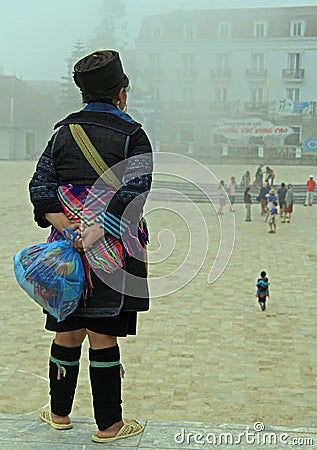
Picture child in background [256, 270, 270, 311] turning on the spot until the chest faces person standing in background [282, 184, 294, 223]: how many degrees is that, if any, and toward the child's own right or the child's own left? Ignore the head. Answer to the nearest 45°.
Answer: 0° — they already face them

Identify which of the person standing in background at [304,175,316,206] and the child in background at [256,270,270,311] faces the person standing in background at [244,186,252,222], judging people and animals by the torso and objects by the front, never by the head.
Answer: the child in background

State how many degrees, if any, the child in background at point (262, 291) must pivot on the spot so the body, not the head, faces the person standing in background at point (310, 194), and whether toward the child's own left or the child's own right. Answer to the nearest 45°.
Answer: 0° — they already face them

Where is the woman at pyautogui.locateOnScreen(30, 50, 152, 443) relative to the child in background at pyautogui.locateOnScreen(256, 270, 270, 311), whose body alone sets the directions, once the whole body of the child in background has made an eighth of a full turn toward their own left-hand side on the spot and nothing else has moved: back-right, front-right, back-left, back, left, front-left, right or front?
back-left

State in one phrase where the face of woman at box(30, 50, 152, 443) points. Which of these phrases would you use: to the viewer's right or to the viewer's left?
to the viewer's right

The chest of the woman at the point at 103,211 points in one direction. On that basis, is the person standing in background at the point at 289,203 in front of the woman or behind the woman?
in front

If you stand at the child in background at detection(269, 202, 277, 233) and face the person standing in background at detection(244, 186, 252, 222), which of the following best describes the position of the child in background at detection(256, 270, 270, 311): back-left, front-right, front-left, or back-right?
back-left

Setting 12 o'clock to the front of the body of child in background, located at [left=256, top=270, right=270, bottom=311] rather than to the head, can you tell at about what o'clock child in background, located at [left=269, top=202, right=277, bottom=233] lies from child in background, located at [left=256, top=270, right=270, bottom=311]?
child in background, located at [left=269, top=202, right=277, bottom=233] is roughly at 12 o'clock from child in background, located at [left=256, top=270, right=270, bottom=311].

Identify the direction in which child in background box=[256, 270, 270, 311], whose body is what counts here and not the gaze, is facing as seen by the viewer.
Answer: away from the camera

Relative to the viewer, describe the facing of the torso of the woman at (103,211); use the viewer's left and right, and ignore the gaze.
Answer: facing away from the viewer and to the right of the viewer
